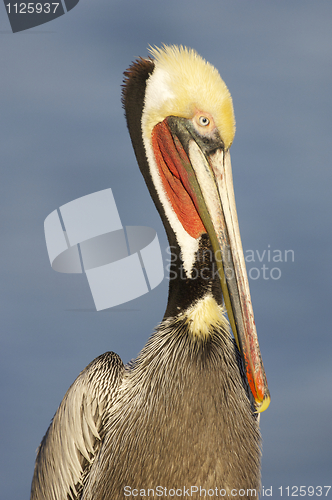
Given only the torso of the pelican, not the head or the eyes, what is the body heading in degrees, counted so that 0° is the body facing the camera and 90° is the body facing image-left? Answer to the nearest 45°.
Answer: approximately 315°
